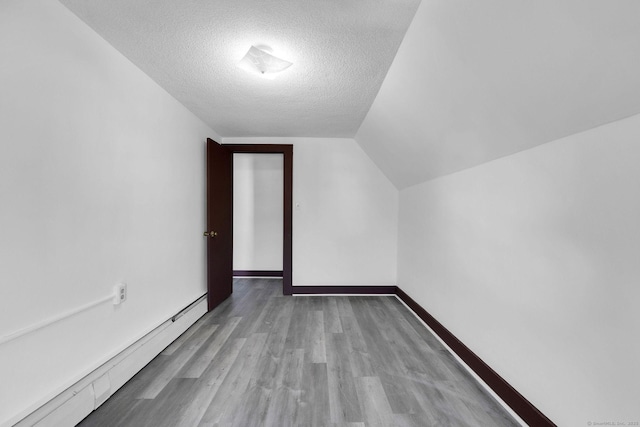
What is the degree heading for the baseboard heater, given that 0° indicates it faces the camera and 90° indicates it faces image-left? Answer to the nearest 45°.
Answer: approximately 315°

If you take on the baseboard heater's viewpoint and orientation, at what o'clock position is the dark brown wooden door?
The dark brown wooden door is roughly at 9 o'clock from the baseboard heater.

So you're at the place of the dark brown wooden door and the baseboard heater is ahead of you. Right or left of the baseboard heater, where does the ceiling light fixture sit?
left
